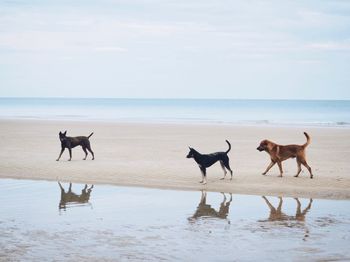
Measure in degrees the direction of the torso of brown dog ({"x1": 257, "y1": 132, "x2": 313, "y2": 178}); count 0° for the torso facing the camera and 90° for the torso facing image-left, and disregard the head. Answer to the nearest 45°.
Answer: approximately 90°

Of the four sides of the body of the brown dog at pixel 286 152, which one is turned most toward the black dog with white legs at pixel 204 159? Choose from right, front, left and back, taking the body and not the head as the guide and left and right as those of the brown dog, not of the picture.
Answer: front

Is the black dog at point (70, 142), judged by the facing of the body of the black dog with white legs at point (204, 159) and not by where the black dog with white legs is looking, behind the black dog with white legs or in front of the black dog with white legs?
in front

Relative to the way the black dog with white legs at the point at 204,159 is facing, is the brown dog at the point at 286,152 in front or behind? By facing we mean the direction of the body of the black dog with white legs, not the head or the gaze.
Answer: behind

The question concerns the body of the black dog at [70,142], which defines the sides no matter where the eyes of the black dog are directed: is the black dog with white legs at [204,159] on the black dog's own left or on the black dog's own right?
on the black dog's own left

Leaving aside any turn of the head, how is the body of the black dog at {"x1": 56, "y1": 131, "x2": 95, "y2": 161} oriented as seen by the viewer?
to the viewer's left

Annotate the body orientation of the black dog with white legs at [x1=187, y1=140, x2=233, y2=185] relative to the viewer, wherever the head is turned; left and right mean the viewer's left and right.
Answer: facing to the left of the viewer

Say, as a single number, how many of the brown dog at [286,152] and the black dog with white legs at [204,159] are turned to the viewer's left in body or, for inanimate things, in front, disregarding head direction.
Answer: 2

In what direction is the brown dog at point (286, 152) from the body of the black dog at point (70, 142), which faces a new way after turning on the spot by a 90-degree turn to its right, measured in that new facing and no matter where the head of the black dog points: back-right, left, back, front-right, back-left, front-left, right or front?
back-right
